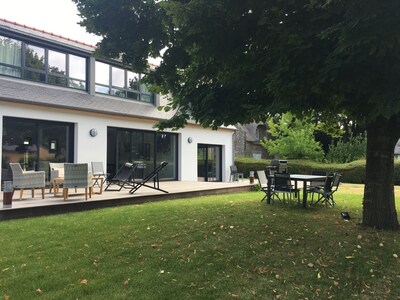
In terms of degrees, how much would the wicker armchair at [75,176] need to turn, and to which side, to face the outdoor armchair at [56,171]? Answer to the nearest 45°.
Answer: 0° — it already faces it

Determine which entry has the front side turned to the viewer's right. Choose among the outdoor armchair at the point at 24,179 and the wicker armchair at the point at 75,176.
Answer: the outdoor armchair

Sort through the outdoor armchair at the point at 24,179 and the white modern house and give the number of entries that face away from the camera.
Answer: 0

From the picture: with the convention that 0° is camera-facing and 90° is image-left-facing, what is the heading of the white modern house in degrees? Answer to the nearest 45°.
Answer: approximately 315°

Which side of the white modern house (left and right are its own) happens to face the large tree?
front

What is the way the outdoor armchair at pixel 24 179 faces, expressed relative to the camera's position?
facing to the right of the viewer

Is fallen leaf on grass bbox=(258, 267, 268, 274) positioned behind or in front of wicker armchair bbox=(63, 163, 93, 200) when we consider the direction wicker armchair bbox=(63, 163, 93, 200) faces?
behind
